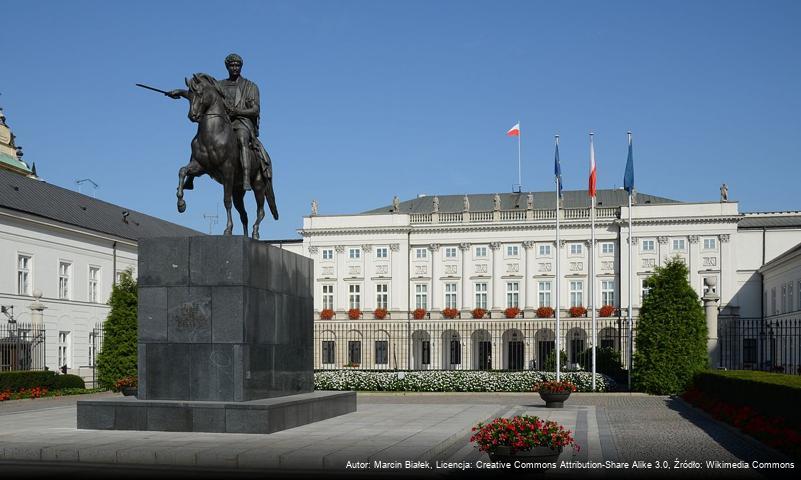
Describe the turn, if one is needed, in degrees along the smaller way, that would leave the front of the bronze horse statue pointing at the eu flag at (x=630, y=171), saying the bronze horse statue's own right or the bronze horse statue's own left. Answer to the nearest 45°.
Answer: approximately 180°

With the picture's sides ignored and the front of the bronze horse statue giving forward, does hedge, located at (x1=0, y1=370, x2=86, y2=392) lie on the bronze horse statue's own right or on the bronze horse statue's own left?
on the bronze horse statue's own right

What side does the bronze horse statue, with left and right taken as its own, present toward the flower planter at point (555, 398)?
back

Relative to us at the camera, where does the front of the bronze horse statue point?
facing the viewer and to the left of the viewer

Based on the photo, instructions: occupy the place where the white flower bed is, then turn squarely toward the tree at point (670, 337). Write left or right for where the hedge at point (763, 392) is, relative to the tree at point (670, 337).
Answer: right
